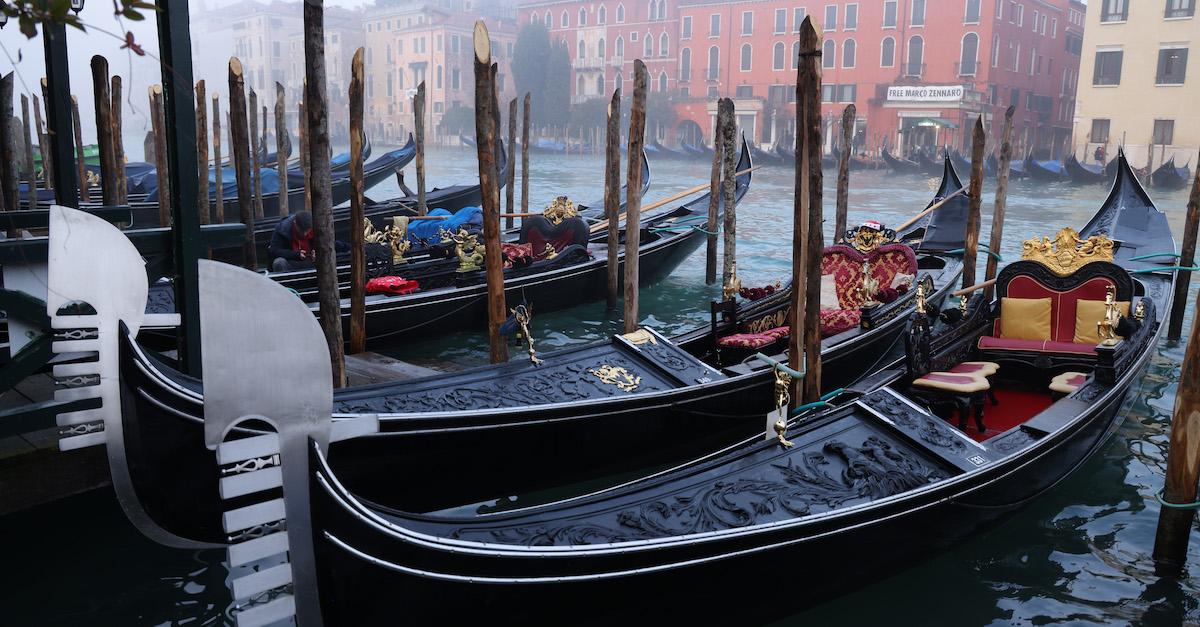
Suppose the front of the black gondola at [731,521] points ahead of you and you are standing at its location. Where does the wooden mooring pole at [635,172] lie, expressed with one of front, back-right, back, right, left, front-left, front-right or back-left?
back-right

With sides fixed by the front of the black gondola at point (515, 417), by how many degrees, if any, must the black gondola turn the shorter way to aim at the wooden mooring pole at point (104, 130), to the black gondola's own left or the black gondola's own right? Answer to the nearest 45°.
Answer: approximately 90° to the black gondola's own right

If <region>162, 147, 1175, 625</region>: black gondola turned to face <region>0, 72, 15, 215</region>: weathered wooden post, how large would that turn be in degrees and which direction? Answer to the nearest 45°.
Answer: approximately 90° to its right

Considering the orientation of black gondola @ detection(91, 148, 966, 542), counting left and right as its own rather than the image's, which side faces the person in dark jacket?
right

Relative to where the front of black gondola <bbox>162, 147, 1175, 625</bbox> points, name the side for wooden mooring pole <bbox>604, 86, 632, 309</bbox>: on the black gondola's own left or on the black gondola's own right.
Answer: on the black gondola's own right

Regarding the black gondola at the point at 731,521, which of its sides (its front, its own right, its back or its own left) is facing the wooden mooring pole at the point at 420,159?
right

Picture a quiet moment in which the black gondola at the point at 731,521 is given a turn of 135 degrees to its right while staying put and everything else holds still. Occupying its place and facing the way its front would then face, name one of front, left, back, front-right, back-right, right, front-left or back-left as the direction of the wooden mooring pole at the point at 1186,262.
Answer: front-right

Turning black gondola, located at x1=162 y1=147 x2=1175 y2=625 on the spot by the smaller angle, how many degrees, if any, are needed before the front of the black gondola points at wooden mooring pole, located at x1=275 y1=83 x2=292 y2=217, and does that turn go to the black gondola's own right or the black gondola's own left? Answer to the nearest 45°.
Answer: approximately 90° to the black gondola's own right

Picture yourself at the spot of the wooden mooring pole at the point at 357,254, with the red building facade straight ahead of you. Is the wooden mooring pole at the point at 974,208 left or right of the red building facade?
right

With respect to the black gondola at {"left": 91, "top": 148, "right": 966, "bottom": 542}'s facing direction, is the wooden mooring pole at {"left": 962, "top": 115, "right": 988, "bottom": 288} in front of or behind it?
behind

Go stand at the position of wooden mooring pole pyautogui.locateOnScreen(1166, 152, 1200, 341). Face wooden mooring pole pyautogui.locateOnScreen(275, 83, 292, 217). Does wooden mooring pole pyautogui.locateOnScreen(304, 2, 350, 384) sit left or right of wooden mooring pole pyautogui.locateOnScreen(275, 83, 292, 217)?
left

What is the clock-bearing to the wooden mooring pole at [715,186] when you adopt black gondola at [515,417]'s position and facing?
The wooden mooring pole is roughly at 5 o'clock from the black gondola.
